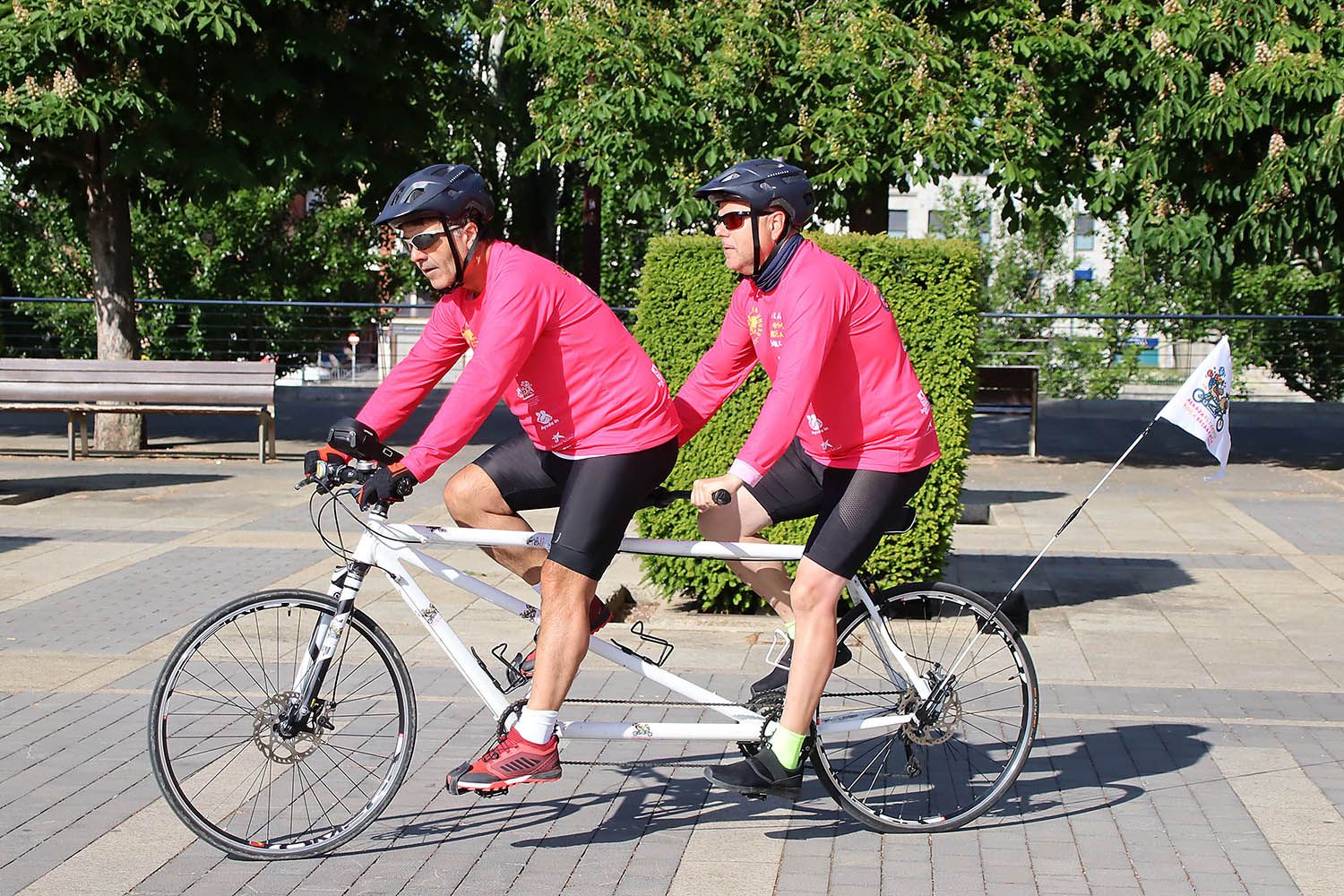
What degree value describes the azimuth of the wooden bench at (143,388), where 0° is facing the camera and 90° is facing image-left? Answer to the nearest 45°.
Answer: approximately 0°

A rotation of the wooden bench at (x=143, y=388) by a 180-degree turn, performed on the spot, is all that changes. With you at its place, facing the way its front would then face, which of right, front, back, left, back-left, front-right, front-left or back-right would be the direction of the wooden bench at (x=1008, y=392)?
right

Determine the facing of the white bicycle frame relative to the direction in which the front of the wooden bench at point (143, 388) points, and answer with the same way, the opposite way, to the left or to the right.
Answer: to the right

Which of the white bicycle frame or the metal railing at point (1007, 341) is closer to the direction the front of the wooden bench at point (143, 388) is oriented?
the white bicycle frame

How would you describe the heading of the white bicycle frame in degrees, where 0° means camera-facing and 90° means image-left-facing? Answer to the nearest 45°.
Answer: approximately 90°

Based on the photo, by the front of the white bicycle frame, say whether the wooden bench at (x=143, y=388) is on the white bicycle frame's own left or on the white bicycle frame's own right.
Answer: on the white bicycle frame's own right

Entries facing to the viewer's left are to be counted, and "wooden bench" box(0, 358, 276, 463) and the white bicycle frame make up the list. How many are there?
1
